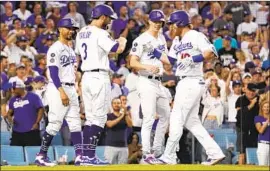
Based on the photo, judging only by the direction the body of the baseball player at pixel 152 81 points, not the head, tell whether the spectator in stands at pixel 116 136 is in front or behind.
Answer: behind

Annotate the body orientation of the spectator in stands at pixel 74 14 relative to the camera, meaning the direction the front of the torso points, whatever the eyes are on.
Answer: toward the camera

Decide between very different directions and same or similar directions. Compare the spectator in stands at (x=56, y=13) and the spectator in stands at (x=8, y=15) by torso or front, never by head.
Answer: same or similar directions

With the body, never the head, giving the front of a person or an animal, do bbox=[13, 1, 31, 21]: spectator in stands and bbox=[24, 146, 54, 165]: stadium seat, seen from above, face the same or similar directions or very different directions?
same or similar directions

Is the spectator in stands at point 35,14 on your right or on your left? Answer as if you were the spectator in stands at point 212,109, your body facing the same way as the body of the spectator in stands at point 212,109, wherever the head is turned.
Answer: on your right

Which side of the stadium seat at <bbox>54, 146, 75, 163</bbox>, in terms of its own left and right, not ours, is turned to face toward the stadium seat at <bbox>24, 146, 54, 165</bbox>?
right

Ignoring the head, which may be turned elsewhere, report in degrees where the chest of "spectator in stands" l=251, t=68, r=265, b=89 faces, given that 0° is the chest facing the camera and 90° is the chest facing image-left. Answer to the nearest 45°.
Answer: approximately 45°

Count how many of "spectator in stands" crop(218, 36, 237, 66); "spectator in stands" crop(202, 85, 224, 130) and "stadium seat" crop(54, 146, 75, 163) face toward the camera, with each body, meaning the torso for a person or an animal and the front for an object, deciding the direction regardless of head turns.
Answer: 3

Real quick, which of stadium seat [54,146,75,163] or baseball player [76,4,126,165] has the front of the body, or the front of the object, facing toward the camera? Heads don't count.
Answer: the stadium seat

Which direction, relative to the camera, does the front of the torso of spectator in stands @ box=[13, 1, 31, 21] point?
toward the camera

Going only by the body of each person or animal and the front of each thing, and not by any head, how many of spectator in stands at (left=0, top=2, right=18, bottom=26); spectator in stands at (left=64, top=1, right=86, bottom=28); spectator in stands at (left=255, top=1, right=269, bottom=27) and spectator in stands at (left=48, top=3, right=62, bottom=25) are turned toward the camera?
4

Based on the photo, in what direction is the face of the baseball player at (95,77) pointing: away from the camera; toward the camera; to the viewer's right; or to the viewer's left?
to the viewer's right
